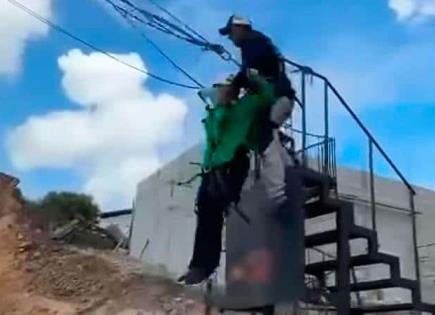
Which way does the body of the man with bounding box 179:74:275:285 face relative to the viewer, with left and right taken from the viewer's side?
facing the viewer and to the left of the viewer

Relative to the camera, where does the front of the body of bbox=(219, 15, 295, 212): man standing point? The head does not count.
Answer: to the viewer's left

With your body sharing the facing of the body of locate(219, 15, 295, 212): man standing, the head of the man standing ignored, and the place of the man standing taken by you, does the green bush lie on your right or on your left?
on your right

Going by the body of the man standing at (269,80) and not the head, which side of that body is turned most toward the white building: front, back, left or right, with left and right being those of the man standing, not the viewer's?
right

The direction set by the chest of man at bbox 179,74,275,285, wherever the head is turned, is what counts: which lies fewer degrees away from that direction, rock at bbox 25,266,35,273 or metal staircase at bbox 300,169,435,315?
the rock

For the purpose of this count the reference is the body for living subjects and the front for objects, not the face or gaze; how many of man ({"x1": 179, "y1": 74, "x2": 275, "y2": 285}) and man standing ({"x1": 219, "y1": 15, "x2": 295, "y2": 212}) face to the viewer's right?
0
